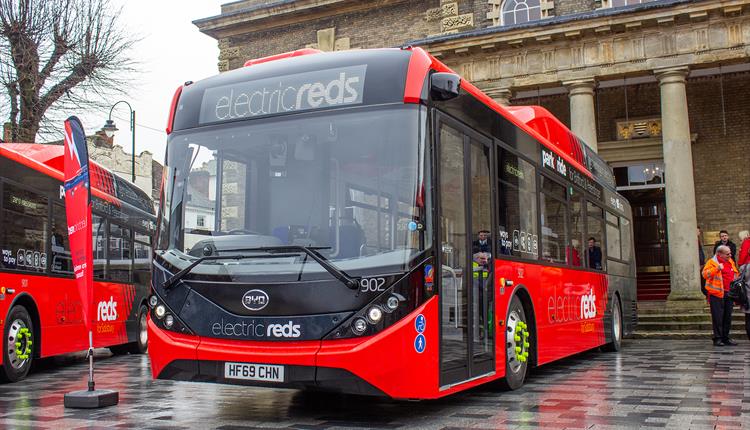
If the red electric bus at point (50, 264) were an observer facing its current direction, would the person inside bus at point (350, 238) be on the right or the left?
on its left

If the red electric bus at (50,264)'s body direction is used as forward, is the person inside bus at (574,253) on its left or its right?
on its left

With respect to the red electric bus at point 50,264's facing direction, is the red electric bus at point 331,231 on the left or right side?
on its left

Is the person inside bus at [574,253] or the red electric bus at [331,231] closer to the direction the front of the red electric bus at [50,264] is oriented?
the red electric bus

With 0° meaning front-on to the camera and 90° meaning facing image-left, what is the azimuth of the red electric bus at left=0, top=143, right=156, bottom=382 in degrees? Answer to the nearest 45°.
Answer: approximately 45°

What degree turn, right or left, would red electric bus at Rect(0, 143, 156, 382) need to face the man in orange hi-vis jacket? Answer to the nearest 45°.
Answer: approximately 135° to its left

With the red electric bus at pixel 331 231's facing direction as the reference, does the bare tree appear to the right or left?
on its right

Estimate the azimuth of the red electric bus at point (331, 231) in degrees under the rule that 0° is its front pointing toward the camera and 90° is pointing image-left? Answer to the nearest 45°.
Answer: approximately 45°

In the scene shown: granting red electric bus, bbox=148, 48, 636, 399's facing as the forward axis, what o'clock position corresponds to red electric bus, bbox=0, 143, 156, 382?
red electric bus, bbox=0, 143, 156, 382 is roughly at 3 o'clock from red electric bus, bbox=148, 48, 636, 399.
